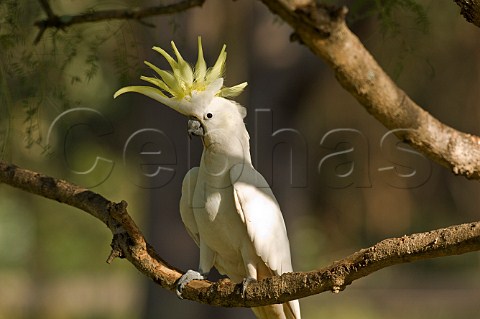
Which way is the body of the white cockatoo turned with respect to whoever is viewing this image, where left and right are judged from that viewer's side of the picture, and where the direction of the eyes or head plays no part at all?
facing the viewer and to the left of the viewer

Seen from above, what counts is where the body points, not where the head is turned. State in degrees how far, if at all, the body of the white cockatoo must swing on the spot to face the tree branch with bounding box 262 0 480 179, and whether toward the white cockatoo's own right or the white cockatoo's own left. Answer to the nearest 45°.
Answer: approximately 135° to the white cockatoo's own left

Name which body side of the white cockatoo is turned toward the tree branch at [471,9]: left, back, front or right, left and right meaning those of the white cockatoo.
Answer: left
